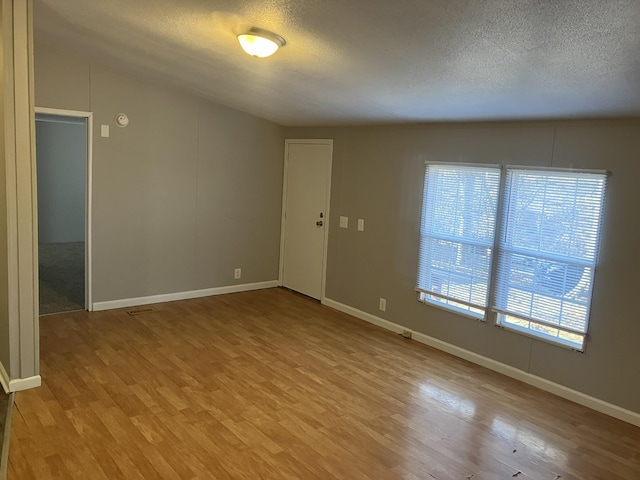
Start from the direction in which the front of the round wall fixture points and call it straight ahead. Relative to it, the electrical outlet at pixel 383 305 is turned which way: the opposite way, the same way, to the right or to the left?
to the right

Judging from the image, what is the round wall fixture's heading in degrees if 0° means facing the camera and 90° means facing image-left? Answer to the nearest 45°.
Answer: approximately 0°

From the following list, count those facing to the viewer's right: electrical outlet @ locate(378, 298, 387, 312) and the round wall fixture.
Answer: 0

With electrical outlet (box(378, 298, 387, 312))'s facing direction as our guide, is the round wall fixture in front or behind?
in front

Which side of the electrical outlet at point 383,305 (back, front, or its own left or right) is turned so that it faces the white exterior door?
right

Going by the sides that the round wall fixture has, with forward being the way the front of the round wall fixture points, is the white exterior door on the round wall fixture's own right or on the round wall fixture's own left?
on the round wall fixture's own left

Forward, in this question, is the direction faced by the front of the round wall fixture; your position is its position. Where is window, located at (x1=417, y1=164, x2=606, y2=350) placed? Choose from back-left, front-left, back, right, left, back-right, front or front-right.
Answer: front-left

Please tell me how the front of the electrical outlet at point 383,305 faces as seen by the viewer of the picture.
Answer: facing the viewer and to the left of the viewer

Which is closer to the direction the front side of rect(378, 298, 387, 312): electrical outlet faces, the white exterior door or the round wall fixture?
the round wall fixture

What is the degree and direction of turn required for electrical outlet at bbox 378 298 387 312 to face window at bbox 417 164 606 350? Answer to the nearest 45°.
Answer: approximately 90° to its left

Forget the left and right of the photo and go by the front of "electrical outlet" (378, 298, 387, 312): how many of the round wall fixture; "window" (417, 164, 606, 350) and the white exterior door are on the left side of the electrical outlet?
1
